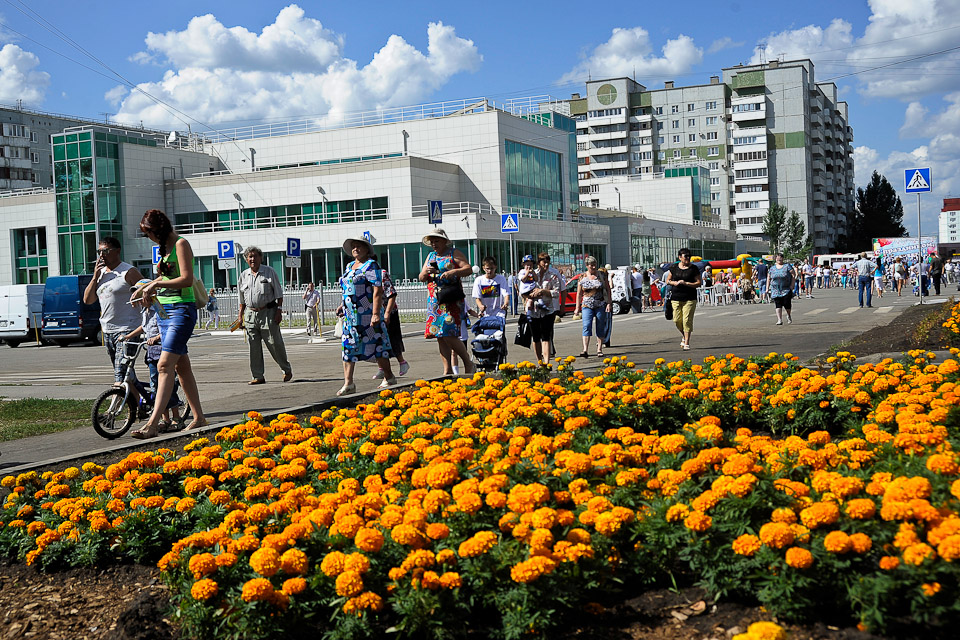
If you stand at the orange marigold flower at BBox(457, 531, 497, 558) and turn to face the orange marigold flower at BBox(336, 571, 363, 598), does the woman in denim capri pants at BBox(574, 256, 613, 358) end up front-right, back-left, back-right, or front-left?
back-right

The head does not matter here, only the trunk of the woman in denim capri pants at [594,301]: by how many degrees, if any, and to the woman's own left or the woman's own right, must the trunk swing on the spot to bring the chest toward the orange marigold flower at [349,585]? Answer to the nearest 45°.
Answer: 0° — they already face it

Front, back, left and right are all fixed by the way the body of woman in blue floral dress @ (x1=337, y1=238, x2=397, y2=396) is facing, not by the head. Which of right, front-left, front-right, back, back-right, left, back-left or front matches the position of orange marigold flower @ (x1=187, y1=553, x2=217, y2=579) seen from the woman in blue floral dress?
front-left

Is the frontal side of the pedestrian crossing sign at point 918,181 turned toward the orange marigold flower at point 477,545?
yes

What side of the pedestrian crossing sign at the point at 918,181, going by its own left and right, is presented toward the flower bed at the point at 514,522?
front

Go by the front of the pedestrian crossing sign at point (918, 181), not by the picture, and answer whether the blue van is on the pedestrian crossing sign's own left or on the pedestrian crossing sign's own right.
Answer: on the pedestrian crossing sign's own right

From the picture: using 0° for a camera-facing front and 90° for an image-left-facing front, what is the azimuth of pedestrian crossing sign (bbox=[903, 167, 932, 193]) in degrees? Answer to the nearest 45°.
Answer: approximately 0°
